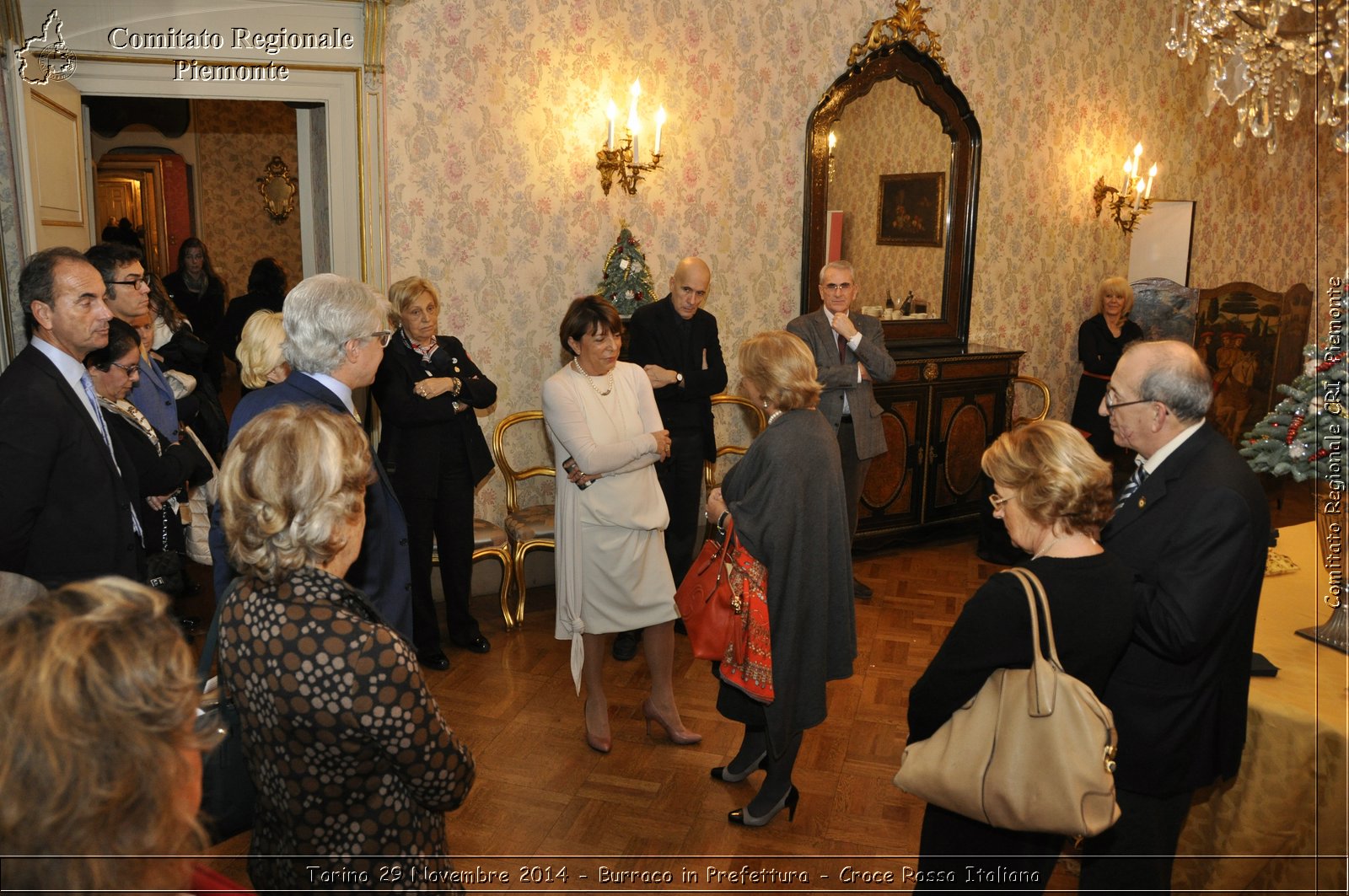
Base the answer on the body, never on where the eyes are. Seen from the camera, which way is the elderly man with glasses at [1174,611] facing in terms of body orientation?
to the viewer's left

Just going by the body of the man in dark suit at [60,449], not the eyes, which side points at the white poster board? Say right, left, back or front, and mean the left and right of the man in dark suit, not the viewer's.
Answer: front

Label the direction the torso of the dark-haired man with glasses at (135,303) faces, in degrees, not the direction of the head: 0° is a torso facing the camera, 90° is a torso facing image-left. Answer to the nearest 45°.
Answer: approximately 315°

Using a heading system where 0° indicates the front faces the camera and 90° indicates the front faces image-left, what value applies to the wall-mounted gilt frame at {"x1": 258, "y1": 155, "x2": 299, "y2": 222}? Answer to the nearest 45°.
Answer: approximately 0°

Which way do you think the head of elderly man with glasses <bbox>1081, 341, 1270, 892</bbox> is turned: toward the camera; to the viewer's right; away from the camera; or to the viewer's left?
to the viewer's left

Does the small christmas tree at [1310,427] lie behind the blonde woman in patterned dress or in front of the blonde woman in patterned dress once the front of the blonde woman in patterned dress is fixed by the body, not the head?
in front

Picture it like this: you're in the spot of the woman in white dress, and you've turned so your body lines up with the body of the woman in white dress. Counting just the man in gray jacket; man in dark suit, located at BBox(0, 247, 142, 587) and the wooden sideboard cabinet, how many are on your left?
2

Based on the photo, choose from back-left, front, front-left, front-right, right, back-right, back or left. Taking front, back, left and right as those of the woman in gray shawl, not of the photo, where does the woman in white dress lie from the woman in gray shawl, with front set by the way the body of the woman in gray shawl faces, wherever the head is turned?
front-right

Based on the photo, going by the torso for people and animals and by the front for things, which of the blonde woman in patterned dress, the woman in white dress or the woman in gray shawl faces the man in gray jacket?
the blonde woman in patterned dress

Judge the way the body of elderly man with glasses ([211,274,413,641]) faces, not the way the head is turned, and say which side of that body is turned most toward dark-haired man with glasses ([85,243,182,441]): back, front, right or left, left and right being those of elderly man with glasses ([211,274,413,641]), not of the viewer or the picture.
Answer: left

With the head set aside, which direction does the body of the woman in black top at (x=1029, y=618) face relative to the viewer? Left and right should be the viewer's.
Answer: facing away from the viewer and to the left of the viewer

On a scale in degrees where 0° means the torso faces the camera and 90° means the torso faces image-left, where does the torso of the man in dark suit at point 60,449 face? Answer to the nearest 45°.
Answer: approximately 270°
